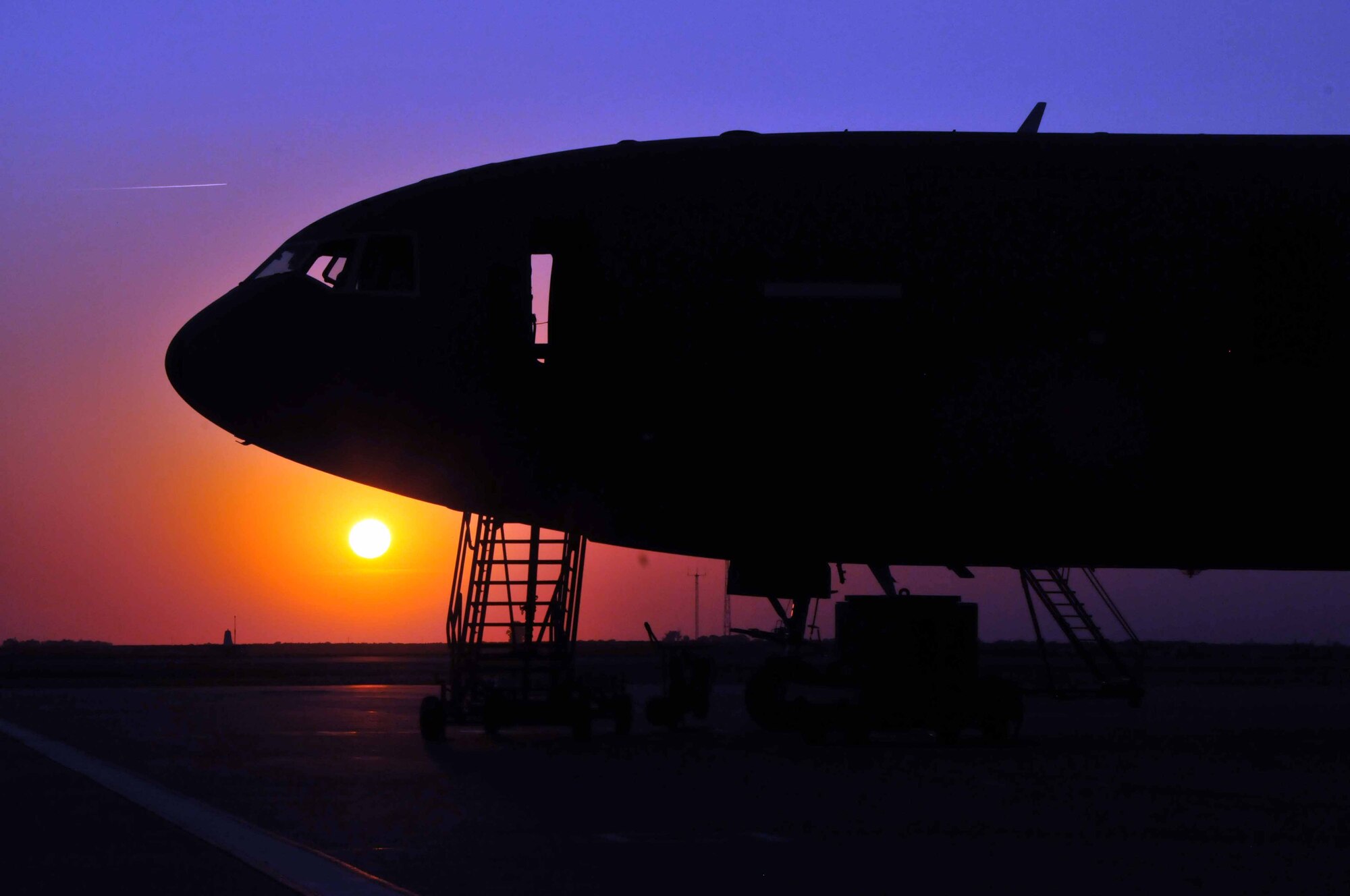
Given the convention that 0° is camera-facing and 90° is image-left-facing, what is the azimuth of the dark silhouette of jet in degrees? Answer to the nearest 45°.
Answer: approximately 90°
